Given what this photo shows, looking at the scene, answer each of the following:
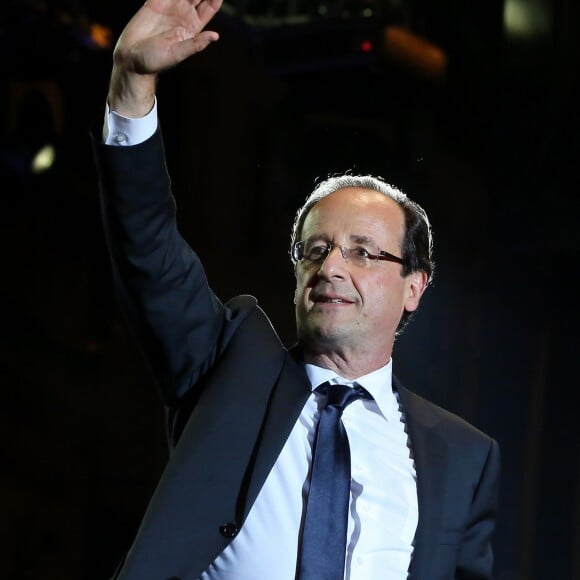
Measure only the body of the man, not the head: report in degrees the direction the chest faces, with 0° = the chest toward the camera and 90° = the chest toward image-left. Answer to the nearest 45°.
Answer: approximately 0°
